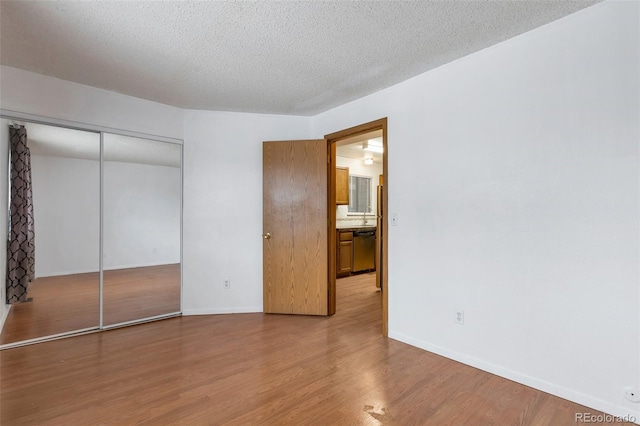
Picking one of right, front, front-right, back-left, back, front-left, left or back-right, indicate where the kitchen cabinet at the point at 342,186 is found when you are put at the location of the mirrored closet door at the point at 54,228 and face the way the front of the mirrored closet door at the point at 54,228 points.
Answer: front-left

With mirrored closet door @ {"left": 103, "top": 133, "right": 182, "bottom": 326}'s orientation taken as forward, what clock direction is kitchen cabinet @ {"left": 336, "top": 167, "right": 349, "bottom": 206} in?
The kitchen cabinet is roughly at 10 o'clock from the mirrored closet door.

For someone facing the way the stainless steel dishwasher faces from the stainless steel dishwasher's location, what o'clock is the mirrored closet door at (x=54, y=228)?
The mirrored closet door is roughly at 3 o'clock from the stainless steel dishwasher.

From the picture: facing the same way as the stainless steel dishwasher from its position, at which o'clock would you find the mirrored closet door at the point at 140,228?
The mirrored closet door is roughly at 3 o'clock from the stainless steel dishwasher.

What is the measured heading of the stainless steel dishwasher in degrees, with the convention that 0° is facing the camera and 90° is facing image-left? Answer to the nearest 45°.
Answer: approximately 315°

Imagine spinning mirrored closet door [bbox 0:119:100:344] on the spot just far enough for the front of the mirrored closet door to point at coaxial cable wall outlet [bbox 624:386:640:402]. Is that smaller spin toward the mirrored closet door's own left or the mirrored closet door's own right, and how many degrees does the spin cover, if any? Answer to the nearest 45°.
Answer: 0° — it already faces it

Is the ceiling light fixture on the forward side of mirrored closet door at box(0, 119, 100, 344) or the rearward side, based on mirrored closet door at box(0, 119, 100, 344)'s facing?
on the forward side
